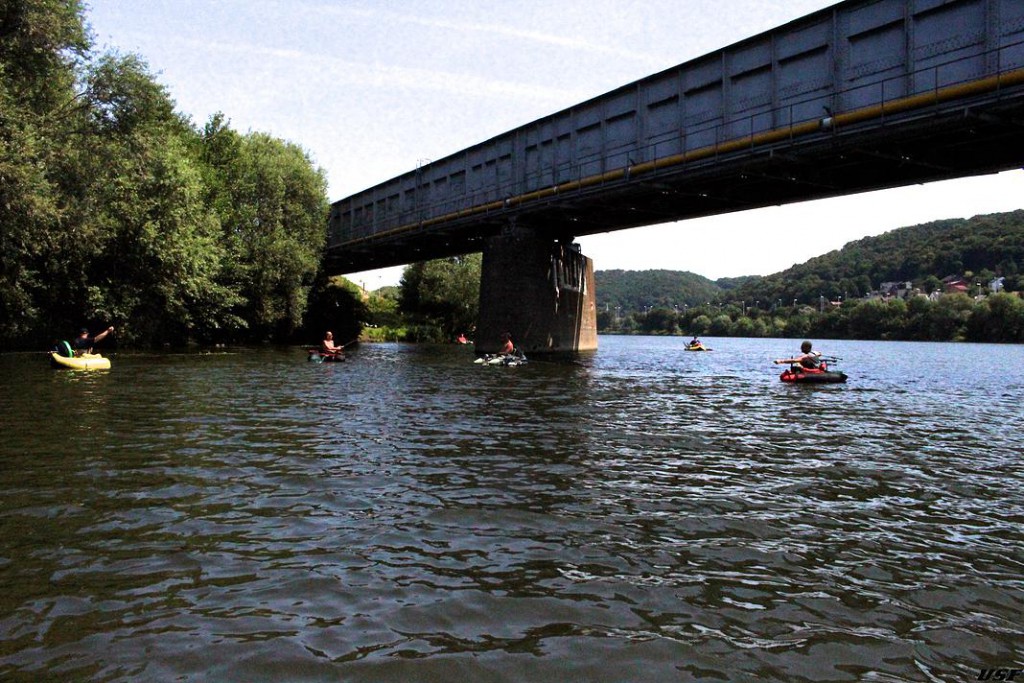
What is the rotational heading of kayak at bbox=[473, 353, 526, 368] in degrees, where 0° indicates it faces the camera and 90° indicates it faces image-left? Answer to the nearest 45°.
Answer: approximately 90°

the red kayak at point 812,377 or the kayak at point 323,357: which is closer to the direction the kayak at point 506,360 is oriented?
the kayak

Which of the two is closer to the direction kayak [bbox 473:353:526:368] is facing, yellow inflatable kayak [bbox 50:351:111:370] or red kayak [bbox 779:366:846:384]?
the yellow inflatable kayak

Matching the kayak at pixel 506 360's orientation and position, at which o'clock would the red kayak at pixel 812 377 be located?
The red kayak is roughly at 7 o'clock from the kayak.

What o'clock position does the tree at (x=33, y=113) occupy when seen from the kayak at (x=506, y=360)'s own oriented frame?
The tree is roughly at 11 o'clock from the kayak.

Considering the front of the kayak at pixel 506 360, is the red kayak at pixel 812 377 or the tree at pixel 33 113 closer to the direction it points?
the tree

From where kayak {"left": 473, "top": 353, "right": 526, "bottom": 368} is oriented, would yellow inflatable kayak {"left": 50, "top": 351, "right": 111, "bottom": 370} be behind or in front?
in front

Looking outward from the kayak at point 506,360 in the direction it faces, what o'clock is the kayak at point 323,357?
the kayak at point 323,357 is roughly at 12 o'clock from the kayak at point 506,360.

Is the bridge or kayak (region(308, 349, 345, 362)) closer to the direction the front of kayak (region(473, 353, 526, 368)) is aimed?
the kayak
